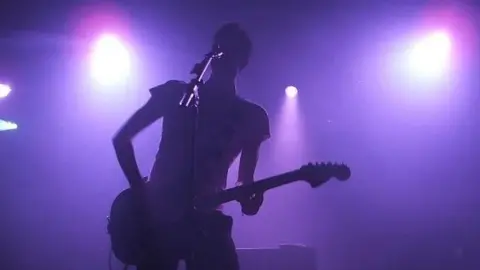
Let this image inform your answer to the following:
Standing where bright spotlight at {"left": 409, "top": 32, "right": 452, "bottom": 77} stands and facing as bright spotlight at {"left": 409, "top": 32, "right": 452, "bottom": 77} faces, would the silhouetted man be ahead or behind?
ahead

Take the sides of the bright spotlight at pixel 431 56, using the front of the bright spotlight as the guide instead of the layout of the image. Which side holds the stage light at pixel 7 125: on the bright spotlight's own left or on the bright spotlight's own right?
on the bright spotlight's own right

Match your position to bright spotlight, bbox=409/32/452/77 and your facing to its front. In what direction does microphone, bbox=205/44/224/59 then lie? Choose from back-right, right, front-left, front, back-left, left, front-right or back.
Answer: front

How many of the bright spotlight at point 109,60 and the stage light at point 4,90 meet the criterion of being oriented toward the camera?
2

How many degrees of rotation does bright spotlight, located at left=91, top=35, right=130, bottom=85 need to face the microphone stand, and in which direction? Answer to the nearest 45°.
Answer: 0° — it already faces it

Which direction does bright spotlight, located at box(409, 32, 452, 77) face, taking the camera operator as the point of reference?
facing the viewer

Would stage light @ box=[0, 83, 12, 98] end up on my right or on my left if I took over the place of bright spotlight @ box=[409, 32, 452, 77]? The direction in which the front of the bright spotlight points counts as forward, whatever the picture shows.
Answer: on my right

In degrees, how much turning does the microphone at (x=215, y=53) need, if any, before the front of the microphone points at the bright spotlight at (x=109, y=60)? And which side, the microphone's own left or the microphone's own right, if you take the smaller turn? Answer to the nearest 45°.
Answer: approximately 90° to the microphone's own left

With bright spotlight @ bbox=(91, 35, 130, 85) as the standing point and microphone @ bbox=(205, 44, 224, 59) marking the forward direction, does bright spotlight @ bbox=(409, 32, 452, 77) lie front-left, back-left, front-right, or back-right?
front-left

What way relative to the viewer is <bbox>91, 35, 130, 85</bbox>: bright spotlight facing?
toward the camera

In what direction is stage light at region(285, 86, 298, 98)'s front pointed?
toward the camera
